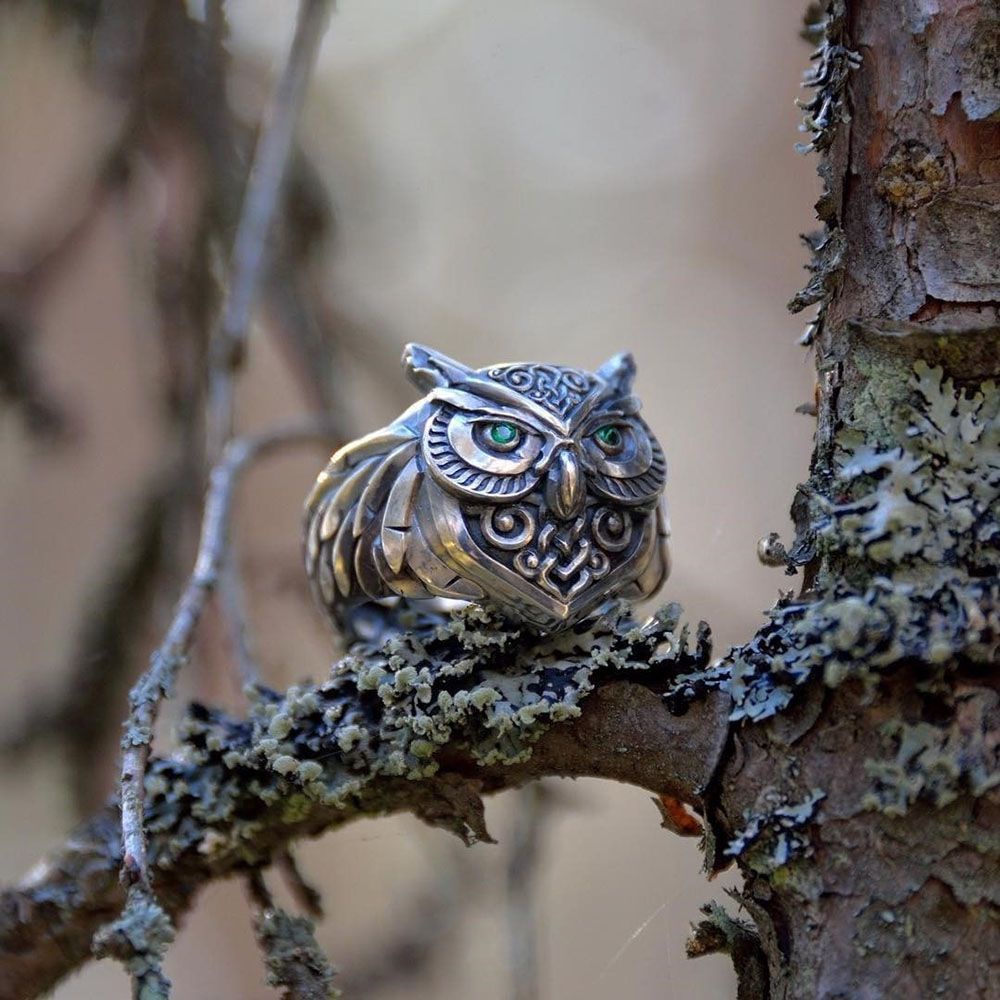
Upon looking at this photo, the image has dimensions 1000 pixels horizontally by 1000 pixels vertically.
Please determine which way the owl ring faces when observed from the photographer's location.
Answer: facing the viewer and to the right of the viewer
